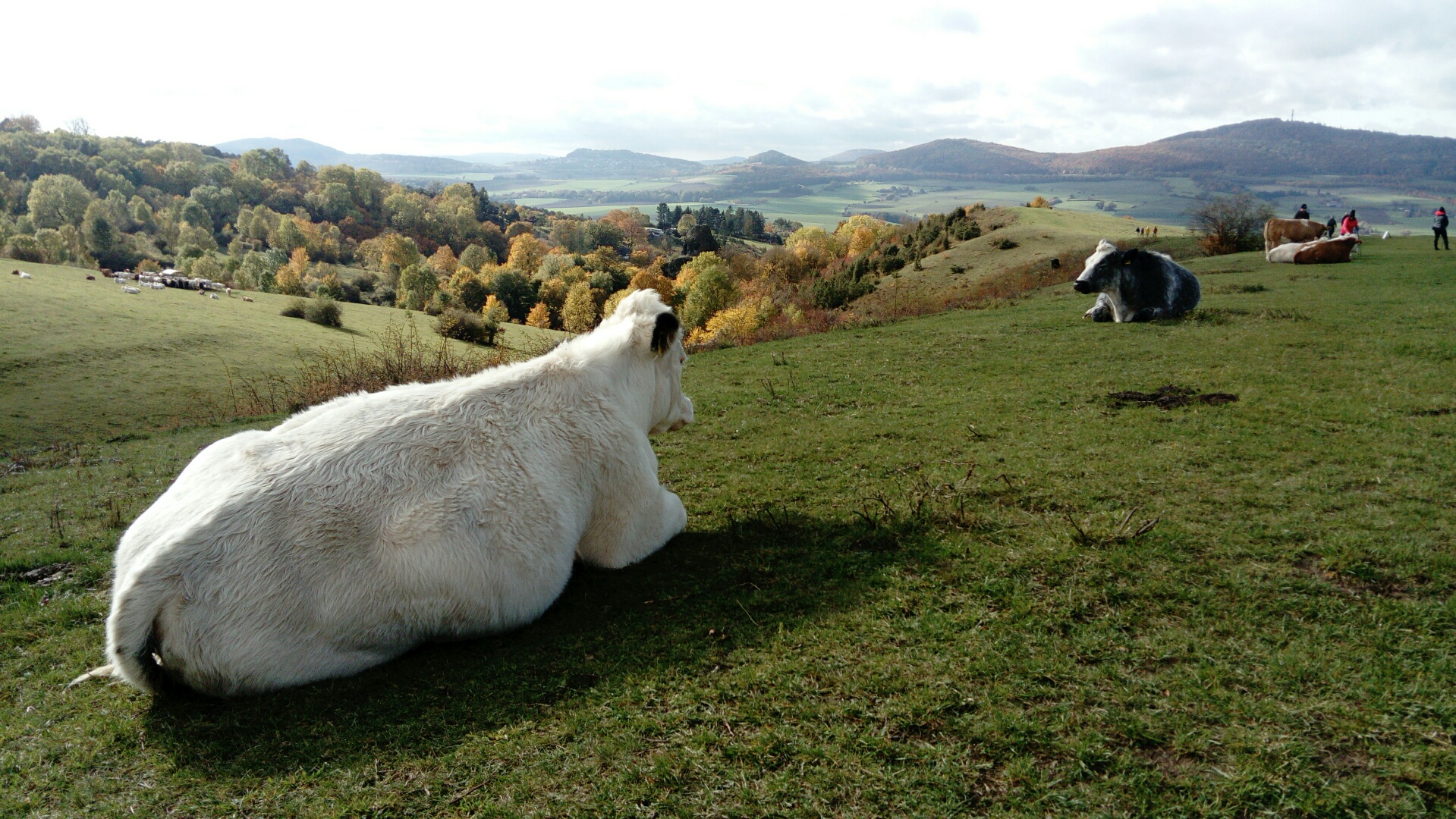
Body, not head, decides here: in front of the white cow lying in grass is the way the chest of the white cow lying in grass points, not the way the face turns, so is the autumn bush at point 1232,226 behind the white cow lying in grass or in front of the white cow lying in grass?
in front

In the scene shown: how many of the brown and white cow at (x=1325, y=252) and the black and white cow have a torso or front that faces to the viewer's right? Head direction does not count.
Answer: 1

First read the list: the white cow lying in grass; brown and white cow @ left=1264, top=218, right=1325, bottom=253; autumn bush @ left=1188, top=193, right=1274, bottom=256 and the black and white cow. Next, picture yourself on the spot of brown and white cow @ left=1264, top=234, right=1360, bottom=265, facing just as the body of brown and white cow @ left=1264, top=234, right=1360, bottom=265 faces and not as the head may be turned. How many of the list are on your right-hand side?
2

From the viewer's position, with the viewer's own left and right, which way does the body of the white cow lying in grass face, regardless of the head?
facing away from the viewer and to the right of the viewer

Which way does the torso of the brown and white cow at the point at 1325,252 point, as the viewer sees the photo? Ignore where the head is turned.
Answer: to the viewer's right

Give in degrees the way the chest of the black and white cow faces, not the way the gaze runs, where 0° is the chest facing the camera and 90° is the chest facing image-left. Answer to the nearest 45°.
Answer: approximately 45°

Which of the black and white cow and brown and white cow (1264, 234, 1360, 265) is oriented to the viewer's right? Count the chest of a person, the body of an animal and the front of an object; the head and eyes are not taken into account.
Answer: the brown and white cow

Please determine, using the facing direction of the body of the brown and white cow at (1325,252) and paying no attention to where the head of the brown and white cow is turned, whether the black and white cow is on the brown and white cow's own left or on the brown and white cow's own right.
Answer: on the brown and white cow's own right

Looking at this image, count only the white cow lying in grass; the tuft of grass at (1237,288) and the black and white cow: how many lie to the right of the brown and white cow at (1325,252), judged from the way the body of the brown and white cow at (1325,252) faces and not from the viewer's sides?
3

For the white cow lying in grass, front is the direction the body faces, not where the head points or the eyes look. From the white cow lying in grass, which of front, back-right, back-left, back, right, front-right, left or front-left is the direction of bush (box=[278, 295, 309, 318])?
front-left
